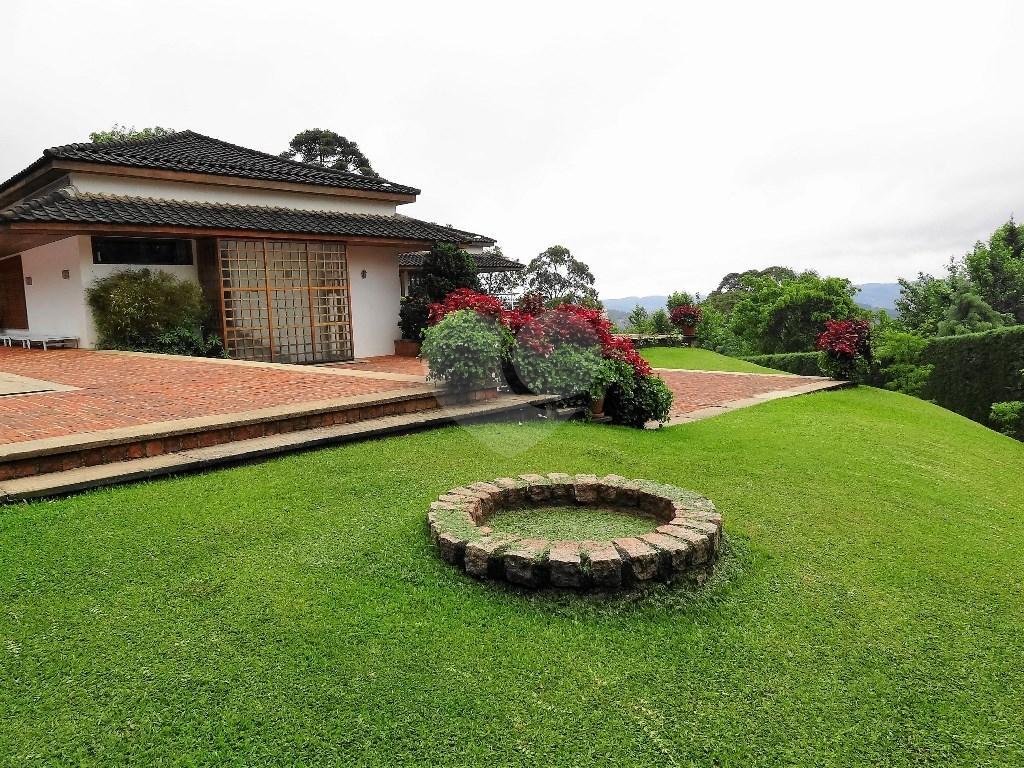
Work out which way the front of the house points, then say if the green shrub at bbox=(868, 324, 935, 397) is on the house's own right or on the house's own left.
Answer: on the house's own left

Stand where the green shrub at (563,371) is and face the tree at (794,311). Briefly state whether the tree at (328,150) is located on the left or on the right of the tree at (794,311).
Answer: left

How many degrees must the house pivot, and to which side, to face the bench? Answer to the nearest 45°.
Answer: approximately 90° to its right

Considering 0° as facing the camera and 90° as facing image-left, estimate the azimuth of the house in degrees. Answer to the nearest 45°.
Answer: approximately 0°

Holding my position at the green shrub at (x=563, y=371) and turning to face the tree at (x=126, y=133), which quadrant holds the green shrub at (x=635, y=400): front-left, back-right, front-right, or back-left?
back-right

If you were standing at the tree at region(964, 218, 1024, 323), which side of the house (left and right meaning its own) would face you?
left

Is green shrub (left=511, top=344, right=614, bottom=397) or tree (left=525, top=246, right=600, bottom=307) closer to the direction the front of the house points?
the green shrub

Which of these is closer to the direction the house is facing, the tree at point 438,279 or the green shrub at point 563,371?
the green shrub

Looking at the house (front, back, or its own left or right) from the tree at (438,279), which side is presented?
left

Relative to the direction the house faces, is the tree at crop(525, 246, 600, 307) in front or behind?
behind

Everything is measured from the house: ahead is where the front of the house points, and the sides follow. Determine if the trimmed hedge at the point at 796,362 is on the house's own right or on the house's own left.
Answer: on the house's own left
